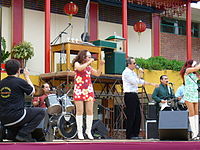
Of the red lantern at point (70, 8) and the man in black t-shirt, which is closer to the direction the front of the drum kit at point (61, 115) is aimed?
the man in black t-shirt

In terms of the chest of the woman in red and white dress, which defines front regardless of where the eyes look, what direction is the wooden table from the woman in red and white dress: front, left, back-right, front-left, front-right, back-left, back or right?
back-left

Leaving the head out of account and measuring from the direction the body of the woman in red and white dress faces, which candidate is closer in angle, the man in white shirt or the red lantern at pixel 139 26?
the man in white shirt

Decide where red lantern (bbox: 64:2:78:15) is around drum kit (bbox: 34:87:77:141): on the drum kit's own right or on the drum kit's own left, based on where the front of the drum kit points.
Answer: on the drum kit's own left
